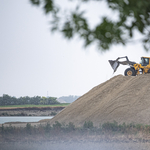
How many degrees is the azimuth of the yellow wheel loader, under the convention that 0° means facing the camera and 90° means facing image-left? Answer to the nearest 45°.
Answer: approximately 90°
